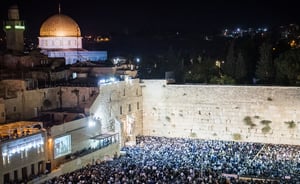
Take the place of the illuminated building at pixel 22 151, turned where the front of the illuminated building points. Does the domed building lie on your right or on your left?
on your left

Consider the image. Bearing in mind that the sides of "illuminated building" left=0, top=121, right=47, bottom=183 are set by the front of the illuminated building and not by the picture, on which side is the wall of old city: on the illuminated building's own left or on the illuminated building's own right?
on the illuminated building's own left

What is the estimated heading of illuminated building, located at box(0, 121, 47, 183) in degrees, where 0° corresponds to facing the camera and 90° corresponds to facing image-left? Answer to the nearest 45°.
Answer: approximately 315°

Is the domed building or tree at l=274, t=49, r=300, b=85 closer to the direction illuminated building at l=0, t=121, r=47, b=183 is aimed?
the tree

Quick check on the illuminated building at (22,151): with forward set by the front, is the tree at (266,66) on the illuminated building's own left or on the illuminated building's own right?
on the illuminated building's own left

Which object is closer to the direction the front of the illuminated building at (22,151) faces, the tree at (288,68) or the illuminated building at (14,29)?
the tree

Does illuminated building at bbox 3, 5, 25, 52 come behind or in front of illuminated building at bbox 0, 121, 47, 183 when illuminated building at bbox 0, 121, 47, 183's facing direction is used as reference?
behind
